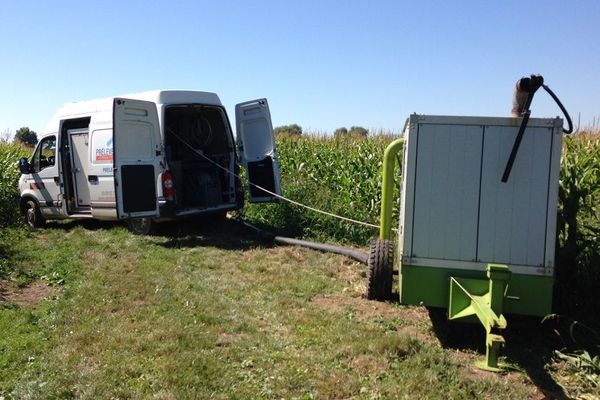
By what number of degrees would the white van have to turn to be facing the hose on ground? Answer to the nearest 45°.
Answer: approximately 180°

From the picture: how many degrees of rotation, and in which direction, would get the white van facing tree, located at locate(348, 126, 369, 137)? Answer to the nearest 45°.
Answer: approximately 90° to its right

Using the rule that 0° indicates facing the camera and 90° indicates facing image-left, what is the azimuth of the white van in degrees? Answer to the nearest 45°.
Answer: approximately 135°

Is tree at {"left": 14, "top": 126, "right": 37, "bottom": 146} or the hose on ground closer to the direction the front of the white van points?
the tree

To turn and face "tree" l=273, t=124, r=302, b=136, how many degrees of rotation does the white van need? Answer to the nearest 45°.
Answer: approximately 90° to its right

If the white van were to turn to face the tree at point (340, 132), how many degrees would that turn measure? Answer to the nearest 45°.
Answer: approximately 90° to its right

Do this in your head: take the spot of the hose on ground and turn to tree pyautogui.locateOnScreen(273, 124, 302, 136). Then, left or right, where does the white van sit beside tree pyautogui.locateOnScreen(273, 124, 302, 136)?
left

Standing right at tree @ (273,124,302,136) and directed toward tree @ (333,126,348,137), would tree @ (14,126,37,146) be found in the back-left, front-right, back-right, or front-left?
back-right

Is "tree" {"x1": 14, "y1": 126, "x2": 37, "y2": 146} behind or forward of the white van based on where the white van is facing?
forward
